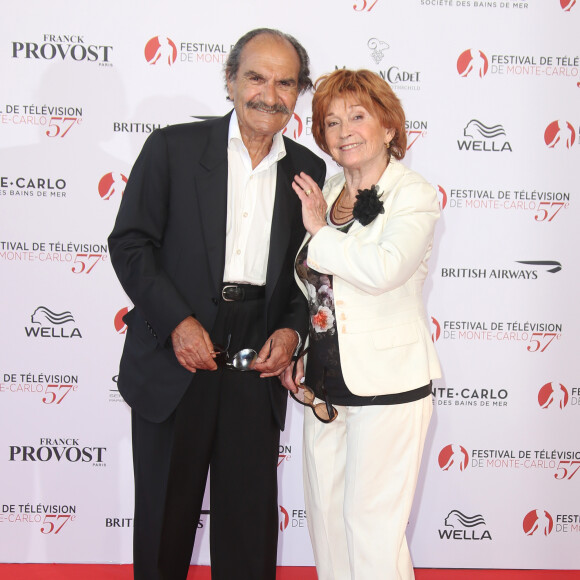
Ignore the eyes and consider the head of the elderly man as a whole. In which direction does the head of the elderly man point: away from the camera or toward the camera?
toward the camera

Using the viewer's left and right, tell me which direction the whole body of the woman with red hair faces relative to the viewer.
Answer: facing the viewer and to the left of the viewer
